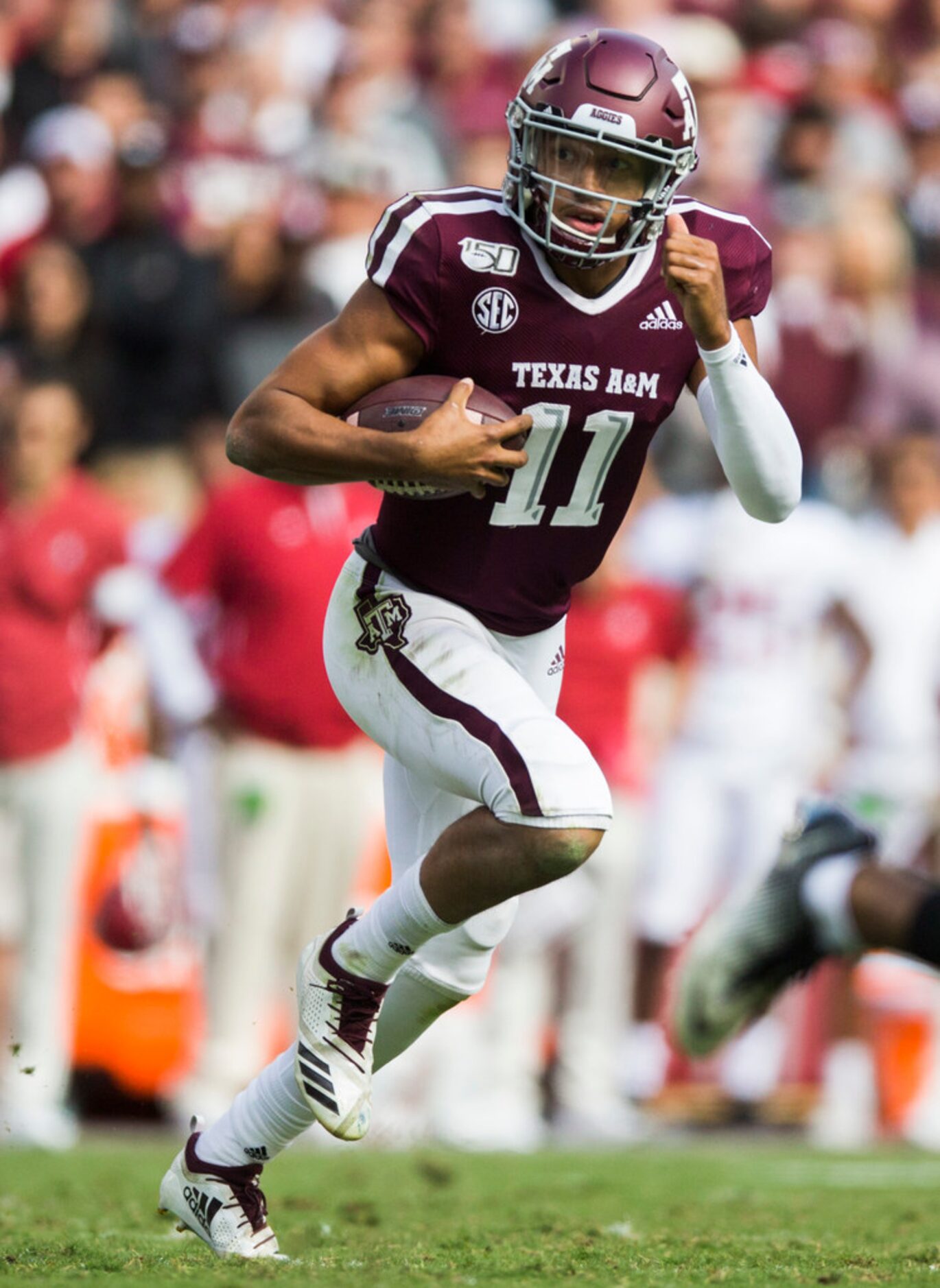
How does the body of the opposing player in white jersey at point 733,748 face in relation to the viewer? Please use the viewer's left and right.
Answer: facing the viewer

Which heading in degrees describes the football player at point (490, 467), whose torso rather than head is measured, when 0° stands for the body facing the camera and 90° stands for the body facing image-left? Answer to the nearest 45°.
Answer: approximately 315°

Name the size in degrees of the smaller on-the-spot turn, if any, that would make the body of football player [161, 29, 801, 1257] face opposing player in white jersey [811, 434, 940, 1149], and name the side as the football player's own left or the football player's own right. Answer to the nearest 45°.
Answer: approximately 135° to the football player's own left

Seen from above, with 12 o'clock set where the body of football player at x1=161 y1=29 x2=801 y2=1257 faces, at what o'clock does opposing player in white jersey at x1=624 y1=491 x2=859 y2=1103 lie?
The opposing player in white jersey is roughly at 8 o'clock from the football player.

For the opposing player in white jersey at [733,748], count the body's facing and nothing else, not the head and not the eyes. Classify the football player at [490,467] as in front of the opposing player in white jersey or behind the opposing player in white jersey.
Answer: in front

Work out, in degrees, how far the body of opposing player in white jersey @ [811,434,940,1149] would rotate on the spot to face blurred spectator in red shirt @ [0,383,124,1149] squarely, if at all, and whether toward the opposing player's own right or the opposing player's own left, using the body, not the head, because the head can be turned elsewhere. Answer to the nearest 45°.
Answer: approximately 45° to the opposing player's own right

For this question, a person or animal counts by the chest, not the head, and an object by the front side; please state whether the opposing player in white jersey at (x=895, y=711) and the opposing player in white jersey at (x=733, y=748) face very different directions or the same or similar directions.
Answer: same or similar directions

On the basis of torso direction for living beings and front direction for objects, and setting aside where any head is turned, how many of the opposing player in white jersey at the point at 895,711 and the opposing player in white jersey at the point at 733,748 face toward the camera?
2

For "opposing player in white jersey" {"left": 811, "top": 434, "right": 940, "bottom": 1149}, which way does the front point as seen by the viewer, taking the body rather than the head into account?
toward the camera

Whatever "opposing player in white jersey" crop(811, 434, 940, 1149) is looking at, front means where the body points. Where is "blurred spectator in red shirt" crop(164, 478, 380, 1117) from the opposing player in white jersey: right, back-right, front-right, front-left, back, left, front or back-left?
front-right

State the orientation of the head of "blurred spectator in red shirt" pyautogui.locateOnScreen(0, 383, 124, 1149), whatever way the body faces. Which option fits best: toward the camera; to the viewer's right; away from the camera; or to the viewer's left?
toward the camera

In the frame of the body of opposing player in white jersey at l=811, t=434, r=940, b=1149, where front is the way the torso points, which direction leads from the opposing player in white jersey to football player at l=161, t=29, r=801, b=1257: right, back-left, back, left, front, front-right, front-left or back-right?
front

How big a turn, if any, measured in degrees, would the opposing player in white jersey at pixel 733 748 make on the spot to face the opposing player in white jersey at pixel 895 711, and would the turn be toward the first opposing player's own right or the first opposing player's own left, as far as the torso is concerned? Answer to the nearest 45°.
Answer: approximately 135° to the first opposing player's own left
